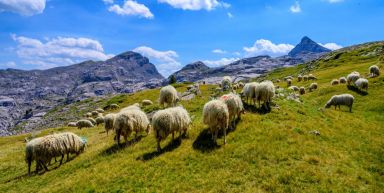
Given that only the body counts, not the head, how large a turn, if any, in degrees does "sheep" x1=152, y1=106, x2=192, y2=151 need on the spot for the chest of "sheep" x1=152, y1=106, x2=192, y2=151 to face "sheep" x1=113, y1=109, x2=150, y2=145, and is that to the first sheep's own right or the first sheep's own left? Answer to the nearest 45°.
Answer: approximately 90° to the first sheep's own left

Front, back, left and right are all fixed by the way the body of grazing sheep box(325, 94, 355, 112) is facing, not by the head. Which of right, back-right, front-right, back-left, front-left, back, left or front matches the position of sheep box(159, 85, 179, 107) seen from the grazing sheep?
front-left

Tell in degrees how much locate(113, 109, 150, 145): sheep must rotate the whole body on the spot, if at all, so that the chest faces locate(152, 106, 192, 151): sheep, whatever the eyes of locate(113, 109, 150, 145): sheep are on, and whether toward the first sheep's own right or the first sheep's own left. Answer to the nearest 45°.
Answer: approximately 90° to the first sheep's own right

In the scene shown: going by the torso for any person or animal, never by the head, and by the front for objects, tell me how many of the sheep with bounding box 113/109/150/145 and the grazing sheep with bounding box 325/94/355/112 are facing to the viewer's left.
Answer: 1

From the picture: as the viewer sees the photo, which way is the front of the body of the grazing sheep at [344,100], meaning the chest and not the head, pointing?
to the viewer's left

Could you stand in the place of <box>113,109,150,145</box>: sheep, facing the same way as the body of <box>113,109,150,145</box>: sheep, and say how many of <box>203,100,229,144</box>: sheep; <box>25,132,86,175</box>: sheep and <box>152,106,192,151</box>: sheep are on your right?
2

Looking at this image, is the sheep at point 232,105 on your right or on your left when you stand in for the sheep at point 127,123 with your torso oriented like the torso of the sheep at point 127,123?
on your right

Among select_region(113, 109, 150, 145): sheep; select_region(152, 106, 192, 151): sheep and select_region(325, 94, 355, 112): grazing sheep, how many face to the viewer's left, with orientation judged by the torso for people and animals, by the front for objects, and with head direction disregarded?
1

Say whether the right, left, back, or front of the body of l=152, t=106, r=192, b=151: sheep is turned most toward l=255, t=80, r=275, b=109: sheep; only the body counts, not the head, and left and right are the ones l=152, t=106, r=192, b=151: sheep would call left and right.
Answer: front
